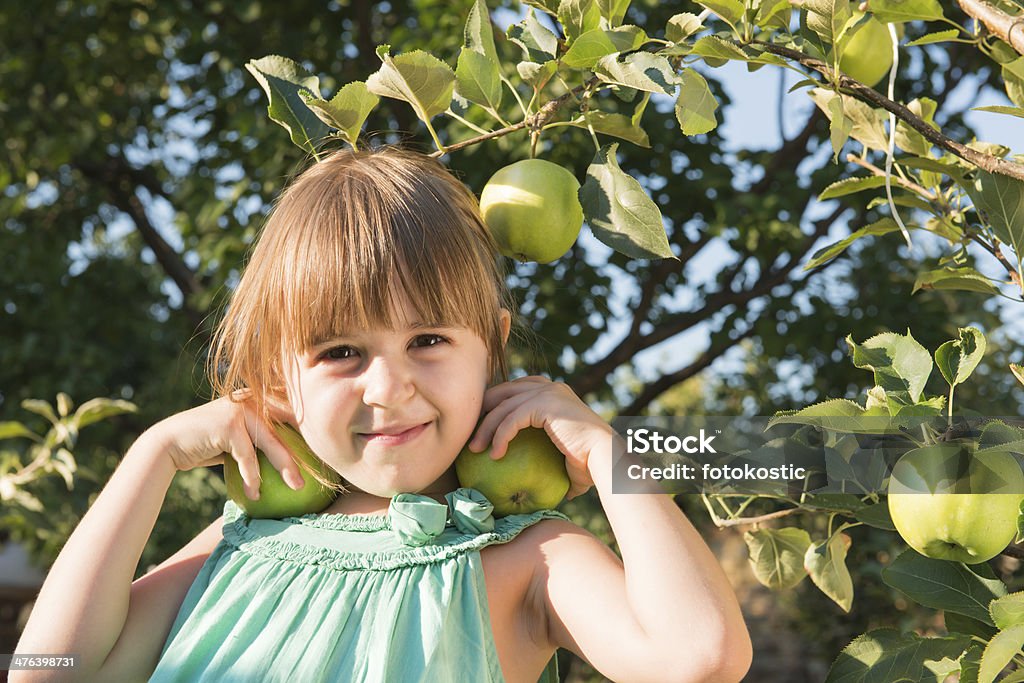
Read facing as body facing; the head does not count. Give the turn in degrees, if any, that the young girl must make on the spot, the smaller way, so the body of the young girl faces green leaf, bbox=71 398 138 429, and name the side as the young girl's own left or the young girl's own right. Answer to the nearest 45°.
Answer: approximately 135° to the young girl's own right

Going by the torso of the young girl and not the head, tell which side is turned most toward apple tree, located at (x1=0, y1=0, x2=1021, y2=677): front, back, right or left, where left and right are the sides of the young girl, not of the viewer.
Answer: back

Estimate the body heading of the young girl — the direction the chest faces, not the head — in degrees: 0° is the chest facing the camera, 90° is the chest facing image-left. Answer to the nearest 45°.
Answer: approximately 0°
